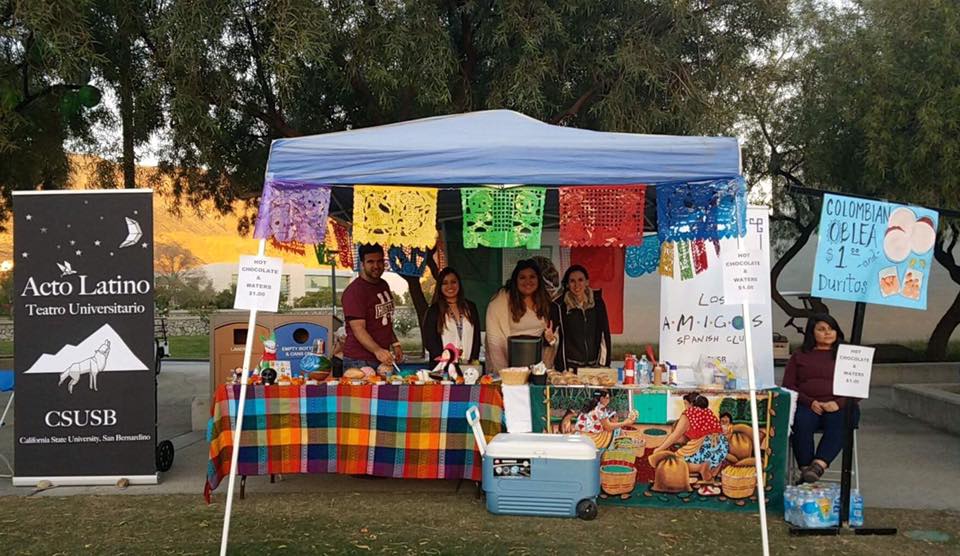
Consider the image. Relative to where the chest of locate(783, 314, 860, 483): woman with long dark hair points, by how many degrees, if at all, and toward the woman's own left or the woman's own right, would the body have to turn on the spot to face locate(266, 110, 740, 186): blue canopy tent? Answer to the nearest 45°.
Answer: approximately 45° to the woman's own right

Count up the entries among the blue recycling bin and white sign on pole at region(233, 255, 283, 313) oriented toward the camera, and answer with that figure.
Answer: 2

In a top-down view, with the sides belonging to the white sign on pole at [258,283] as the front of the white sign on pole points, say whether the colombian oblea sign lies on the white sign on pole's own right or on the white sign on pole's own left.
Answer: on the white sign on pole's own left

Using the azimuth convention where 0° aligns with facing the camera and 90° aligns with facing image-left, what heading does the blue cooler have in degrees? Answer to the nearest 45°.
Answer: approximately 0°

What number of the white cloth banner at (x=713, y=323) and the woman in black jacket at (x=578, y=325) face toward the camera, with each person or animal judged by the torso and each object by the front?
2

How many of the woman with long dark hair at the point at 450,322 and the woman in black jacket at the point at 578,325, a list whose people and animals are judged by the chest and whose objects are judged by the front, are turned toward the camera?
2

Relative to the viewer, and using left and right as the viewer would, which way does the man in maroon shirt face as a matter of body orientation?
facing the viewer and to the right of the viewer

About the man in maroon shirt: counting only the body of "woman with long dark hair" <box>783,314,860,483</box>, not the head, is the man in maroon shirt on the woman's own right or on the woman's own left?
on the woman's own right
